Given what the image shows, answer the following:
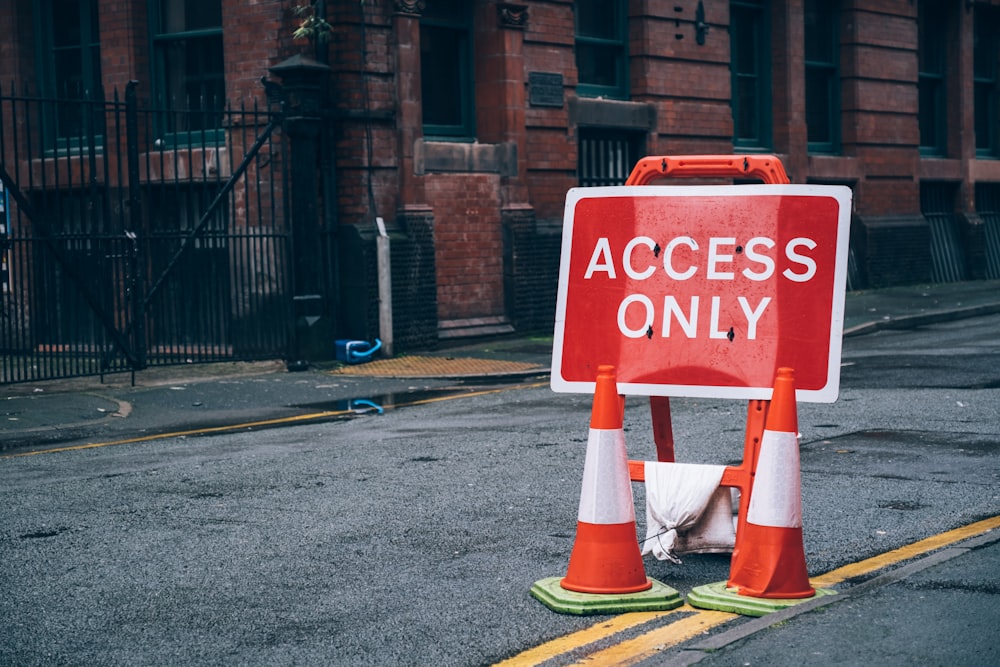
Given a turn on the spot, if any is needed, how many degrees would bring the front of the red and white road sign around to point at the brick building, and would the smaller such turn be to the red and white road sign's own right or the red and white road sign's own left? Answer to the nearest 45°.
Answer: approximately 180°

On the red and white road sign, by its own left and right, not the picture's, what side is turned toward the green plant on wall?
back

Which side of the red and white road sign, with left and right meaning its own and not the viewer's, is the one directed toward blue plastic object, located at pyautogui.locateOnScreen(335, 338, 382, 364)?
back

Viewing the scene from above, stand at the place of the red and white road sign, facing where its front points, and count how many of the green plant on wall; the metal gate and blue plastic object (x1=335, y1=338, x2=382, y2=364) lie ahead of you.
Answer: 0

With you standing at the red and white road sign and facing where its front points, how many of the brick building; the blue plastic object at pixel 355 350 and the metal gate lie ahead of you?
0

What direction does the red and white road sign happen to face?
toward the camera

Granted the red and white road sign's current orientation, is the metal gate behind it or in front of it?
behind
